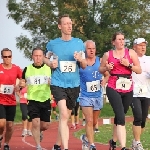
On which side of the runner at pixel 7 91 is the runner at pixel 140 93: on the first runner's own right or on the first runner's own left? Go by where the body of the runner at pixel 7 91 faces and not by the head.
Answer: on the first runner's own left

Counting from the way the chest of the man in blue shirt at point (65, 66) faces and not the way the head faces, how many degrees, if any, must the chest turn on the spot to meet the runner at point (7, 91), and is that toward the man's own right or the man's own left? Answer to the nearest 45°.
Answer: approximately 135° to the man's own right

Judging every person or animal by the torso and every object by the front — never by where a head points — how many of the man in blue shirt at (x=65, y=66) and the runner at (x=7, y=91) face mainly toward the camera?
2

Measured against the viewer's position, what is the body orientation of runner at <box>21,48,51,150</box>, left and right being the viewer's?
facing the viewer

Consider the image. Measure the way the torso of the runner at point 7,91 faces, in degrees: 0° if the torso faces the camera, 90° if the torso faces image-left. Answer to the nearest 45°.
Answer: approximately 0°

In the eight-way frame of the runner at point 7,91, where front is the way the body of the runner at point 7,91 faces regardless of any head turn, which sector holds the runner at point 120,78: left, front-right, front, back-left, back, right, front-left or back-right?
front-left
